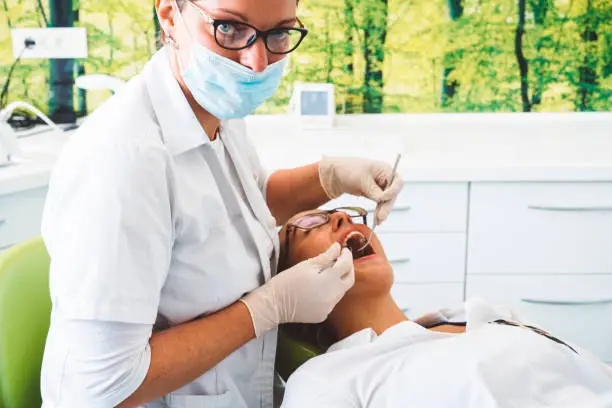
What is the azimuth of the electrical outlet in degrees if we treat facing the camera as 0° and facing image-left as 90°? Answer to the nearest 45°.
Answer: approximately 0°

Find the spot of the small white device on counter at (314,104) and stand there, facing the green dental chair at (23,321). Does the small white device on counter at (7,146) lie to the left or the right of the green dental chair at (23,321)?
right

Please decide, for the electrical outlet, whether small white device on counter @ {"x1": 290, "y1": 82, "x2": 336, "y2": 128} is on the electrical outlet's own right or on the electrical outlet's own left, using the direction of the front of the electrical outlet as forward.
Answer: on the electrical outlet's own left

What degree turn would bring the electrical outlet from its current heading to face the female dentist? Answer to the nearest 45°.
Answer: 0° — it already faces them

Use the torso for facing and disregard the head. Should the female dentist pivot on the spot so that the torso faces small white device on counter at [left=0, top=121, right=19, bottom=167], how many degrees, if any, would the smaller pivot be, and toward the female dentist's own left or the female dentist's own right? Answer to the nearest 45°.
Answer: approximately 180°

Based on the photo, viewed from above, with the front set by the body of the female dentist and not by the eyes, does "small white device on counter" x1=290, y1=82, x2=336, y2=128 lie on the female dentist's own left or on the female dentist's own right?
on the female dentist's own left

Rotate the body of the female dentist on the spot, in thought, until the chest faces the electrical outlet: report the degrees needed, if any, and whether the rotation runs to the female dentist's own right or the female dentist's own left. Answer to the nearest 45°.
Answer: approximately 135° to the female dentist's own left

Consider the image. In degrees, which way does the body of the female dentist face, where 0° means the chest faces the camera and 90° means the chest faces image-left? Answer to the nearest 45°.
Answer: approximately 315°
